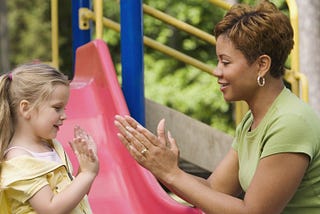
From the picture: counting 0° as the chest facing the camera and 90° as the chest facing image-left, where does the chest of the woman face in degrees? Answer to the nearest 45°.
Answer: approximately 90°

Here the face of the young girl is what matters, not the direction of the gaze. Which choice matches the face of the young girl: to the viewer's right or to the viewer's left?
to the viewer's right

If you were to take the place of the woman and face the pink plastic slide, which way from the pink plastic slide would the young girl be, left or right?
left

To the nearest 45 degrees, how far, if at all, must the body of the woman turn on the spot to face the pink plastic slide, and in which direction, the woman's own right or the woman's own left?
approximately 45° to the woman's own right

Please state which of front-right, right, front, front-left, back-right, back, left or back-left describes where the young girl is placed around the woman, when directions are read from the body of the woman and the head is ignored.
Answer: front

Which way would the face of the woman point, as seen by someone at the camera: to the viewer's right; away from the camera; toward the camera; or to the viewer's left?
to the viewer's left
